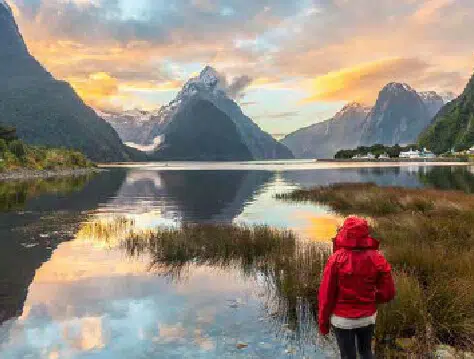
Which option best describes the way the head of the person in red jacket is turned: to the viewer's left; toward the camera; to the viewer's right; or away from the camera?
away from the camera

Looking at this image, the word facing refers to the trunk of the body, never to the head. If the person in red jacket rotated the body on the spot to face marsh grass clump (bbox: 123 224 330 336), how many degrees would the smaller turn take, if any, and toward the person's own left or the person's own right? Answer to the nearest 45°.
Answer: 0° — they already face it

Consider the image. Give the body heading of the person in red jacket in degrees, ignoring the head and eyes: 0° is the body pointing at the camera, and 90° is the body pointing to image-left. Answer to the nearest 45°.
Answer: approximately 180°
